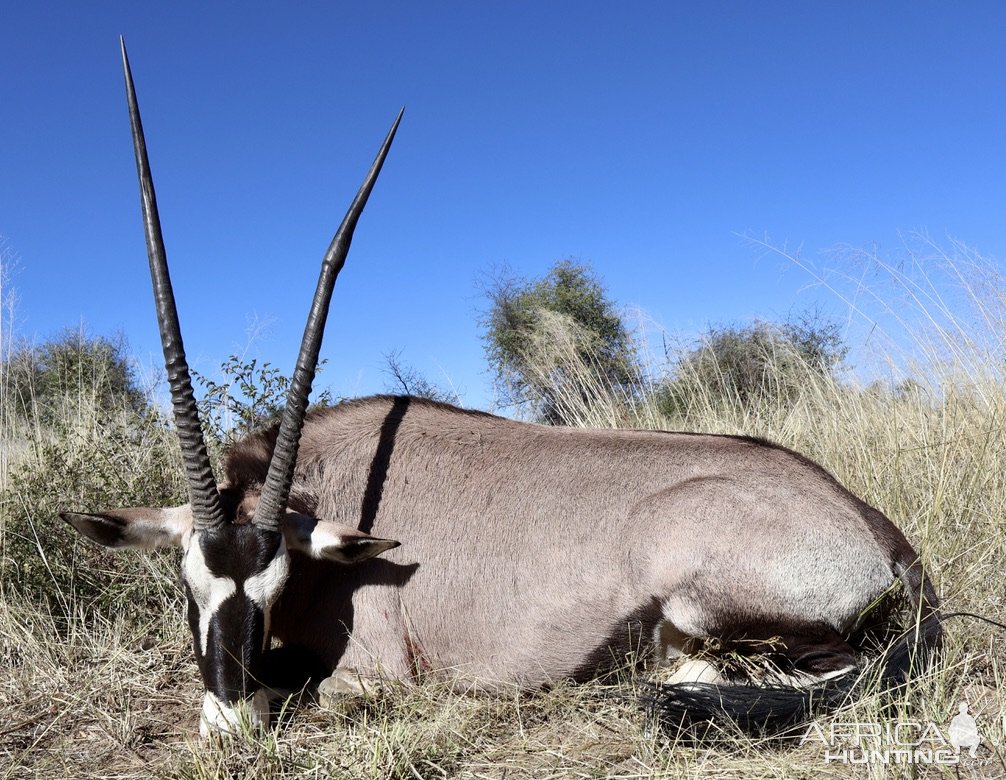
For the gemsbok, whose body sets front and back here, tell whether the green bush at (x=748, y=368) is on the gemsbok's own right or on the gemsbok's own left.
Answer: on the gemsbok's own right

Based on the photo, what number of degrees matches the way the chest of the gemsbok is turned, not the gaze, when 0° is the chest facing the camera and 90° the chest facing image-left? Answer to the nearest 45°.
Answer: approximately 90°

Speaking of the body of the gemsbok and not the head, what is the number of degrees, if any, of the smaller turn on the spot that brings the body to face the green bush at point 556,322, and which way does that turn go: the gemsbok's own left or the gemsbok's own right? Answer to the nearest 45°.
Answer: approximately 90° to the gemsbok's own right
